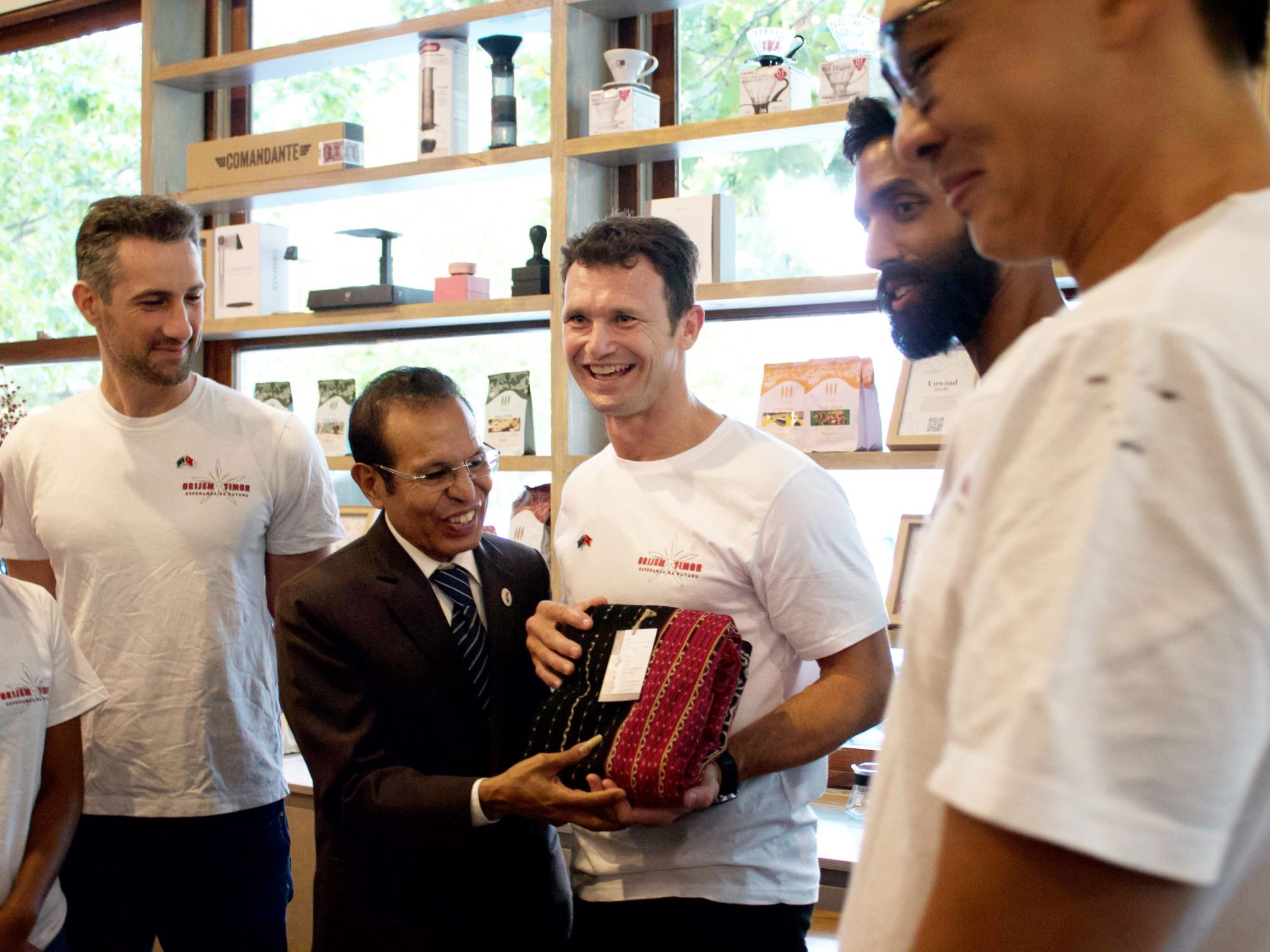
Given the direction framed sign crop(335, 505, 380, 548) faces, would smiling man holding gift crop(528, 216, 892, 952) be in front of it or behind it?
in front

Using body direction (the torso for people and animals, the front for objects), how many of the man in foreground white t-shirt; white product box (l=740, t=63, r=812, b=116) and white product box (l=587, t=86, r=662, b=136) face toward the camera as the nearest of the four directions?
2

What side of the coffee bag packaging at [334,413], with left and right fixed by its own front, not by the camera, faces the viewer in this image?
front

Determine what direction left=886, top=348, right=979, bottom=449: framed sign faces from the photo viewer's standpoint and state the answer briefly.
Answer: facing the viewer

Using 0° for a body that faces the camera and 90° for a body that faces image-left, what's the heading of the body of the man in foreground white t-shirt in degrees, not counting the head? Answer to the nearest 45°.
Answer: approximately 90°

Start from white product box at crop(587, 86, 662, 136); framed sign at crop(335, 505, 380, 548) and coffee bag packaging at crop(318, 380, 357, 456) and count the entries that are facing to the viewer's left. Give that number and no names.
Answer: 0

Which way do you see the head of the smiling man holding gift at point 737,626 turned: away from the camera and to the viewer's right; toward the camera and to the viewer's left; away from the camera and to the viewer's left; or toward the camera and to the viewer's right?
toward the camera and to the viewer's left

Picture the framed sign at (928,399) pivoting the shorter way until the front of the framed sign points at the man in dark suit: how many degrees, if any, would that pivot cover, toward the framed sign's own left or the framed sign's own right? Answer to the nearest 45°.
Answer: approximately 45° to the framed sign's own right

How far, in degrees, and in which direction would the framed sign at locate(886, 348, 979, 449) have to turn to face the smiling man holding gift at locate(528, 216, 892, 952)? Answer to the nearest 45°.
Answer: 0° — it already faces them

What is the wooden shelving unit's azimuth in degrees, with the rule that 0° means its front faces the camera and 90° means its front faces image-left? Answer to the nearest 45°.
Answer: approximately 0°

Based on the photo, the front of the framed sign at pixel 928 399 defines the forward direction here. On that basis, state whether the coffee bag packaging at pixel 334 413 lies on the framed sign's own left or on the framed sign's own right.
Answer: on the framed sign's own right

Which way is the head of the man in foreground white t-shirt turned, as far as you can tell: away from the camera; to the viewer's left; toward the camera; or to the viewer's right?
to the viewer's left
